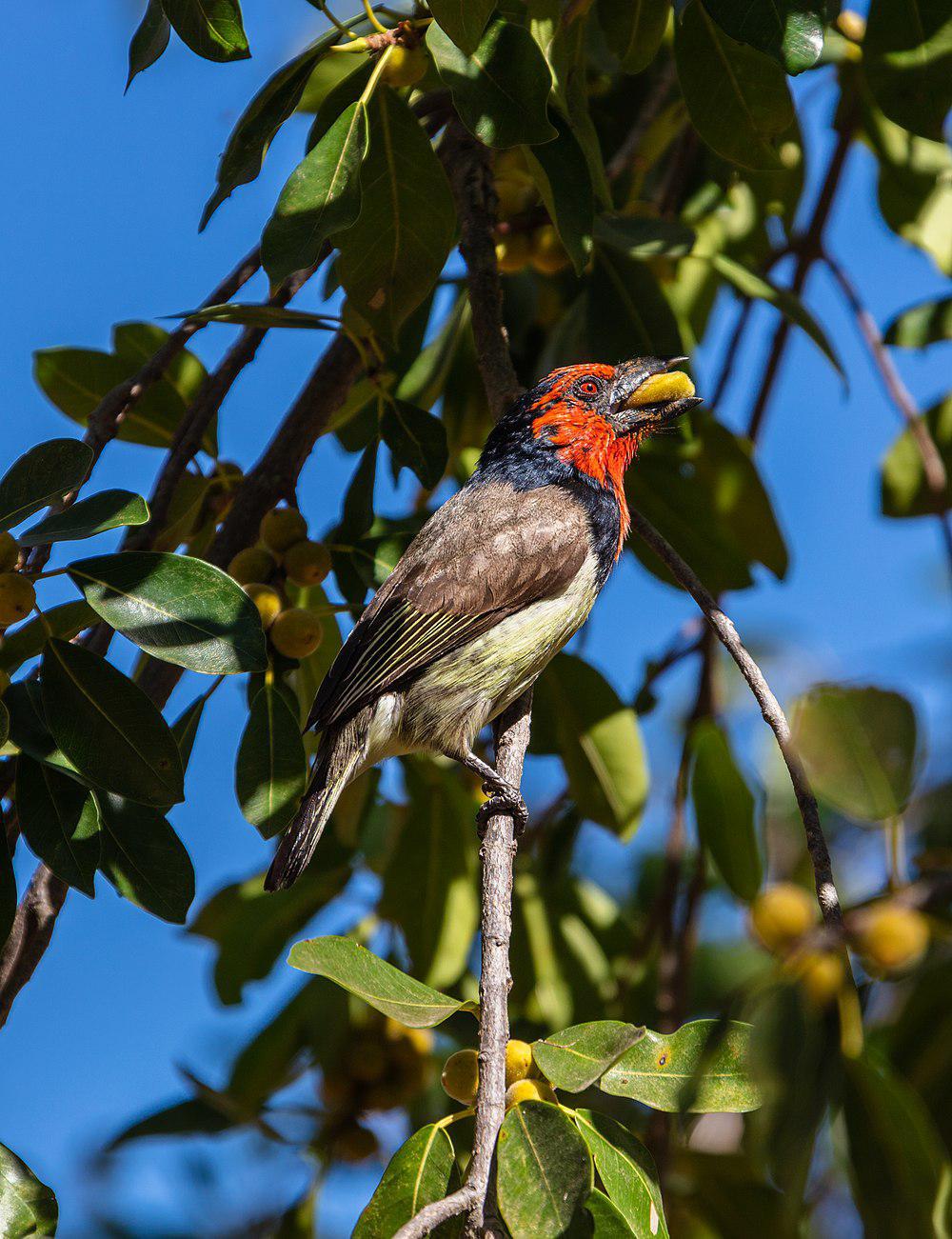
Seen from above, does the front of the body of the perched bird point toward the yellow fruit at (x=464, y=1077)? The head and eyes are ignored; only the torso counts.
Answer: no

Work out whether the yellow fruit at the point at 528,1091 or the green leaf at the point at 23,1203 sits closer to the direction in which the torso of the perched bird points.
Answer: the yellow fruit

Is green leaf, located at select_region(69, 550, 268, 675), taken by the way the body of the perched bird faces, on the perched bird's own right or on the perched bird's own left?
on the perched bird's own right

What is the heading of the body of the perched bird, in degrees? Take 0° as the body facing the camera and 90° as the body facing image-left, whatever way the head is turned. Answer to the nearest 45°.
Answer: approximately 270°

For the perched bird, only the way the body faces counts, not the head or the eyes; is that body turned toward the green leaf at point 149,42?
no

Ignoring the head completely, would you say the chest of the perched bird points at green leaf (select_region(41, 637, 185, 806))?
no
